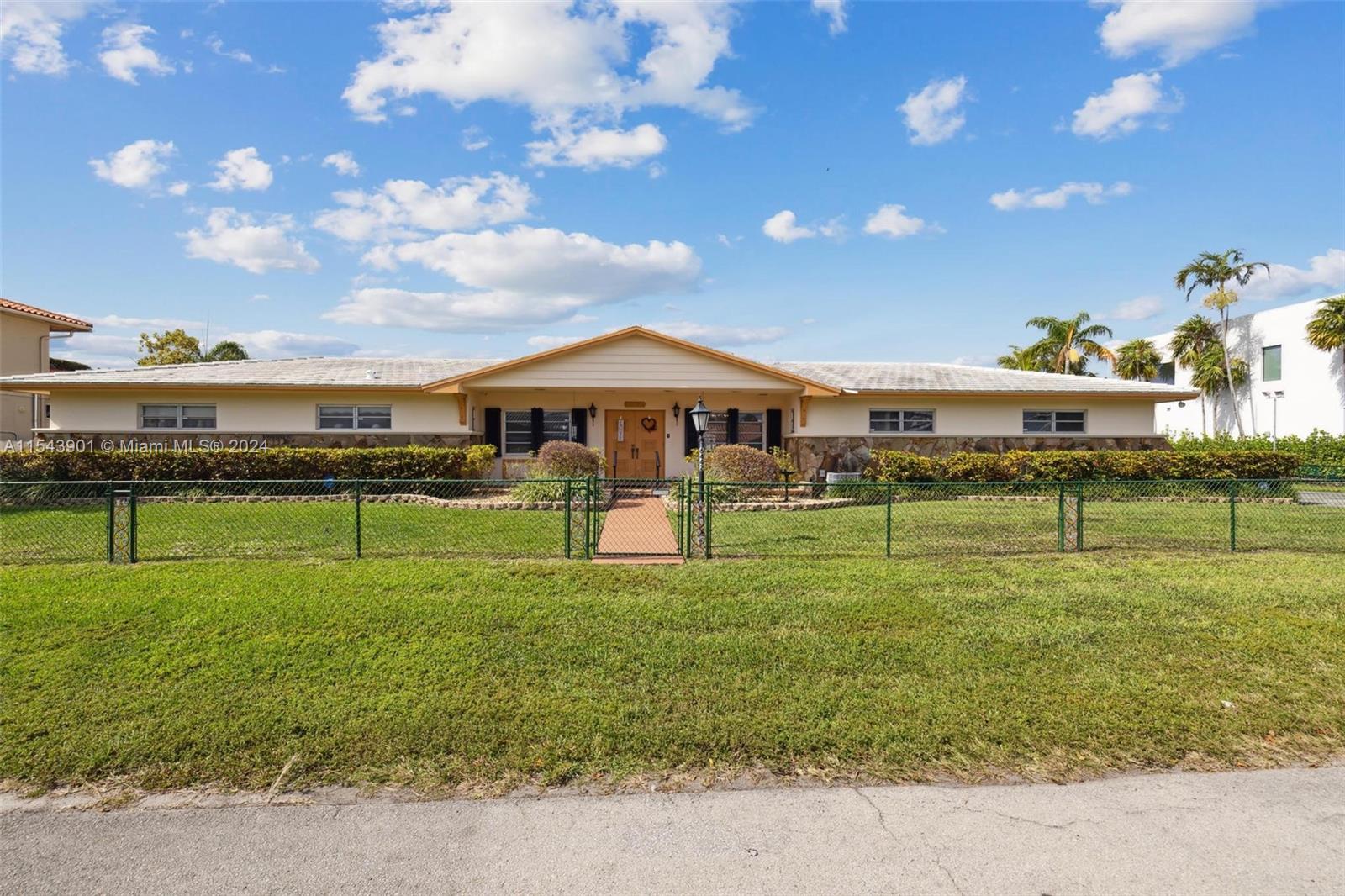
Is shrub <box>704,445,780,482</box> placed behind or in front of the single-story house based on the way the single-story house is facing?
in front

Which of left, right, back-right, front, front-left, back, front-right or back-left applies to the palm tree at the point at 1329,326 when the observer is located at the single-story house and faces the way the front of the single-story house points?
left

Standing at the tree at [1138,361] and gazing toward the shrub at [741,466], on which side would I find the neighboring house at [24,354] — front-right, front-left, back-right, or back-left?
front-right

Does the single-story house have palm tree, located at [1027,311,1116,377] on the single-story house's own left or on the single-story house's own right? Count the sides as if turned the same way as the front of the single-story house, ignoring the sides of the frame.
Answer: on the single-story house's own left

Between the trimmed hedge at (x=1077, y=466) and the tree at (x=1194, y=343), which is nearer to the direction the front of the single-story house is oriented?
the trimmed hedge

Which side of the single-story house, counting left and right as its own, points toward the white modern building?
left

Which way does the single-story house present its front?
toward the camera

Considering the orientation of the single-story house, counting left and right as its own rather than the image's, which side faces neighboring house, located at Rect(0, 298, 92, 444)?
right

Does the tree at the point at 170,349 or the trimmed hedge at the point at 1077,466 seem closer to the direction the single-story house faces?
the trimmed hedge

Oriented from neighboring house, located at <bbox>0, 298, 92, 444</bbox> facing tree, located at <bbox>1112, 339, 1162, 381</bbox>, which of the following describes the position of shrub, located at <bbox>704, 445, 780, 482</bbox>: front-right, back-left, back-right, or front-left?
front-right
